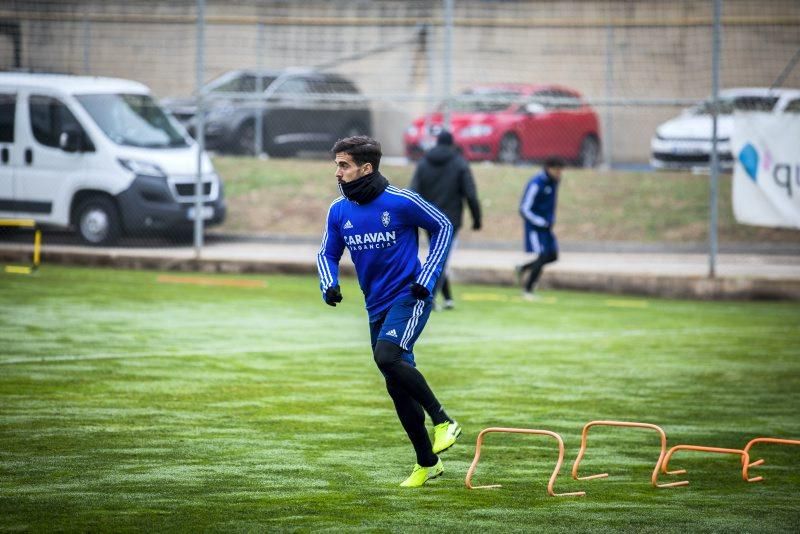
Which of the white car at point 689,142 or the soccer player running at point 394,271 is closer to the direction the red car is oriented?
the soccer player running

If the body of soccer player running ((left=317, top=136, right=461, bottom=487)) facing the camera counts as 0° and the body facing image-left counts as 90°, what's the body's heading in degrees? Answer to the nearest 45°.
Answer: approximately 45°

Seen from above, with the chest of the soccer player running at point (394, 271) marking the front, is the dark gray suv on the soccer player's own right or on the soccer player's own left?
on the soccer player's own right

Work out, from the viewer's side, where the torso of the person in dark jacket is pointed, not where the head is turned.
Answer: away from the camera

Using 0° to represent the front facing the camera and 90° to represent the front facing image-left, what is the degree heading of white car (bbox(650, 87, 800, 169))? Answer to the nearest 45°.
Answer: approximately 45°

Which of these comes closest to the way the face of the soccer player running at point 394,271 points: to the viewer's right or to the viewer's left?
to the viewer's left

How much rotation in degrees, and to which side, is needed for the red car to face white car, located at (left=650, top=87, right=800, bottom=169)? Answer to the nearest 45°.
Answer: approximately 135° to its left

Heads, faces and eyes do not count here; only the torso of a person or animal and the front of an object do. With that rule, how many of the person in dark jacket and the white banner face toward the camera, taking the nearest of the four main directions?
1

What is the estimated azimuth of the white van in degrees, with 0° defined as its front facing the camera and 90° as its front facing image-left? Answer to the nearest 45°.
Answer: approximately 315°

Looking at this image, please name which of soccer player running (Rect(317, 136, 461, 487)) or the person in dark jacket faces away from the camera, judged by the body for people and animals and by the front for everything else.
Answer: the person in dark jacket

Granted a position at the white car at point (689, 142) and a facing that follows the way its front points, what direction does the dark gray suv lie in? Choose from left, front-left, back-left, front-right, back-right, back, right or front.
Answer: front-right

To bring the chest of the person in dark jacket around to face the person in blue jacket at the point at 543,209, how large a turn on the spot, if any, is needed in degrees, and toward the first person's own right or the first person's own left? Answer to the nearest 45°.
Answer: approximately 45° to the first person's own right

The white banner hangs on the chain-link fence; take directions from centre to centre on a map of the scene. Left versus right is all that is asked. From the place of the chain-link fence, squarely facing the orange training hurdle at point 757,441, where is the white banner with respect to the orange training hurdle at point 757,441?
left

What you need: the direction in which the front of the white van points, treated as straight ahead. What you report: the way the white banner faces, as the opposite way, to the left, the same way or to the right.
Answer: to the right

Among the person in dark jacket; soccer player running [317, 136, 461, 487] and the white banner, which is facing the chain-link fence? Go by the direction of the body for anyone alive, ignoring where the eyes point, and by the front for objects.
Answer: the person in dark jacket
